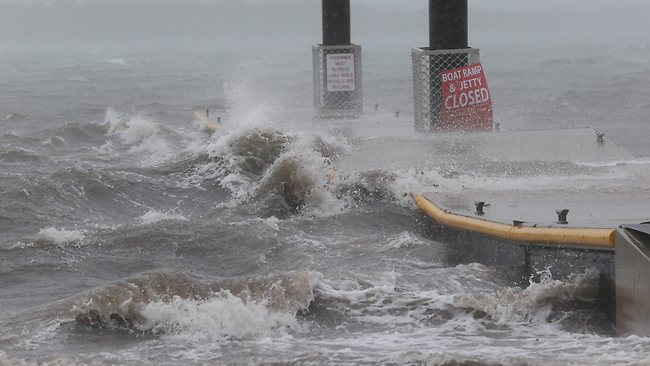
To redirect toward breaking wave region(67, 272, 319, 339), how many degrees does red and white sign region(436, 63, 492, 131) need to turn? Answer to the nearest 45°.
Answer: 0° — it already faces it

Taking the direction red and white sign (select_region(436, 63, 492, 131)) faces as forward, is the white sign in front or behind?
behind

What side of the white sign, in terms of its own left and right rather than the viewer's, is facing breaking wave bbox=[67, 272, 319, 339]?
front

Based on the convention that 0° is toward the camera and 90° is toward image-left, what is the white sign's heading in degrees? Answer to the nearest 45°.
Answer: approximately 0°

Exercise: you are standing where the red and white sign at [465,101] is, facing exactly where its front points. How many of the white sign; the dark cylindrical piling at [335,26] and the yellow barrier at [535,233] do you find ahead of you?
1

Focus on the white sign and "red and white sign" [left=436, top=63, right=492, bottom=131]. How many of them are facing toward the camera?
2

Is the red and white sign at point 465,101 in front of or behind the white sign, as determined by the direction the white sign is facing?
in front

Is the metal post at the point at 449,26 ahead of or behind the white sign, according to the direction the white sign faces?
ahead

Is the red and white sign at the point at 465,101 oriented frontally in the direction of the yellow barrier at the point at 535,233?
yes

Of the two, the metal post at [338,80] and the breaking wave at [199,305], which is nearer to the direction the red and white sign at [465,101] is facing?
the breaking wave
